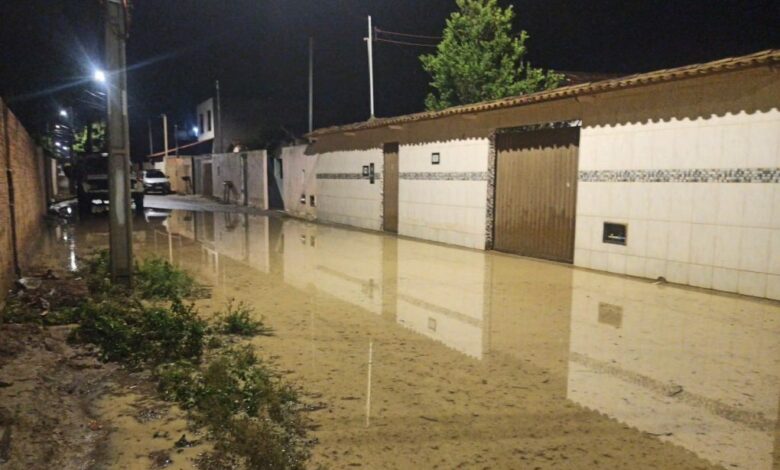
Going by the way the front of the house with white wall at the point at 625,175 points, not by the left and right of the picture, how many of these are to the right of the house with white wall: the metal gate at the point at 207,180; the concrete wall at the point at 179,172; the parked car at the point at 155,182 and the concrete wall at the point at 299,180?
4

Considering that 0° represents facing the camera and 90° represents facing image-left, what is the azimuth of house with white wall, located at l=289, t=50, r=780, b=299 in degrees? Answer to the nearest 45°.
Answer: approximately 45°

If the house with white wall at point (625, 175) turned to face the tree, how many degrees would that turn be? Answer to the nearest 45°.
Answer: approximately 135° to its right

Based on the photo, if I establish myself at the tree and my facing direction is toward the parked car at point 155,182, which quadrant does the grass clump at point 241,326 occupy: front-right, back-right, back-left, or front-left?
back-left

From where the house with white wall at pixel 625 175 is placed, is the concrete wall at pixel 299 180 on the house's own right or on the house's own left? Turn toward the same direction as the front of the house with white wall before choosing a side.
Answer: on the house's own right

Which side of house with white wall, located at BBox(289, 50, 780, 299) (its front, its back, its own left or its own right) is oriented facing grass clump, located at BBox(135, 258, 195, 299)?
front

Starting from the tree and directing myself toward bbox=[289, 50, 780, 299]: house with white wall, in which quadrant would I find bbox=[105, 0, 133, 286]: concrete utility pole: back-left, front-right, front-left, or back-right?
front-right

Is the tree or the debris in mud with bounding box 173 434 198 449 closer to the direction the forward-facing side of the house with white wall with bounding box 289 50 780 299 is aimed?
the debris in mud

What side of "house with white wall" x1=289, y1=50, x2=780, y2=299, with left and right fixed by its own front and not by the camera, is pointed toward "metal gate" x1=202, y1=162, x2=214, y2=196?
right

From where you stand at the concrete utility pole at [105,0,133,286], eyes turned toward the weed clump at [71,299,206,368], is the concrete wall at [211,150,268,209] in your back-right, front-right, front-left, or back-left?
back-left

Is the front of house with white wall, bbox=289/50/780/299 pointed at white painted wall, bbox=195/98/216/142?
no

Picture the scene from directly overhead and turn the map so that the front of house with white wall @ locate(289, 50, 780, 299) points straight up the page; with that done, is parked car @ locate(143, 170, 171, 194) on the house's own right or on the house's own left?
on the house's own right

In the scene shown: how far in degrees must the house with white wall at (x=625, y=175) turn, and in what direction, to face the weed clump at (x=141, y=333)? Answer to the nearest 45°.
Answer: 0° — it already faces it

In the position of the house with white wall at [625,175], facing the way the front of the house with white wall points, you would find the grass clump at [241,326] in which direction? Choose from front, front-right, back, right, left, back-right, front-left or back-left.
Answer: front

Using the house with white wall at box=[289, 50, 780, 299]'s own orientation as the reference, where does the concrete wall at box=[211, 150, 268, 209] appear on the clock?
The concrete wall is roughly at 3 o'clock from the house with white wall.

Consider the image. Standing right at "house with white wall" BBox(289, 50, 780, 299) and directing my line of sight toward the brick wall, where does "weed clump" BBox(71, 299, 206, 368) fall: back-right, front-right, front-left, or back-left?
front-left

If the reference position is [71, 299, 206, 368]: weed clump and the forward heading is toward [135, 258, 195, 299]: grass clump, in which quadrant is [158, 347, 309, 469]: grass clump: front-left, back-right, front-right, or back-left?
back-right

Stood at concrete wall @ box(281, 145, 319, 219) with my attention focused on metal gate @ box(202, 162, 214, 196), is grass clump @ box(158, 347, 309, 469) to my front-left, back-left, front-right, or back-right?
back-left
